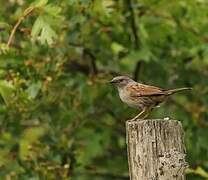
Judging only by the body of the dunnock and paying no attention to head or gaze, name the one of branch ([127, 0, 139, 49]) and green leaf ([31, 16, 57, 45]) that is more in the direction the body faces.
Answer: the green leaf

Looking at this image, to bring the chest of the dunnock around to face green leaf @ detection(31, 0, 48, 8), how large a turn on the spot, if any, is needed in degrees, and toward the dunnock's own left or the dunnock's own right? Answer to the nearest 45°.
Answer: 0° — it already faces it

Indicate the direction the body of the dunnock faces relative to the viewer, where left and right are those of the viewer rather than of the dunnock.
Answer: facing to the left of the viewer

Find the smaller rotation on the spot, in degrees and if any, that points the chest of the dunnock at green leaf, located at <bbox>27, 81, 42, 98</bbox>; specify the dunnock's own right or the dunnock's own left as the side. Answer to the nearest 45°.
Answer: approximately 45° to the dunnock's own right
